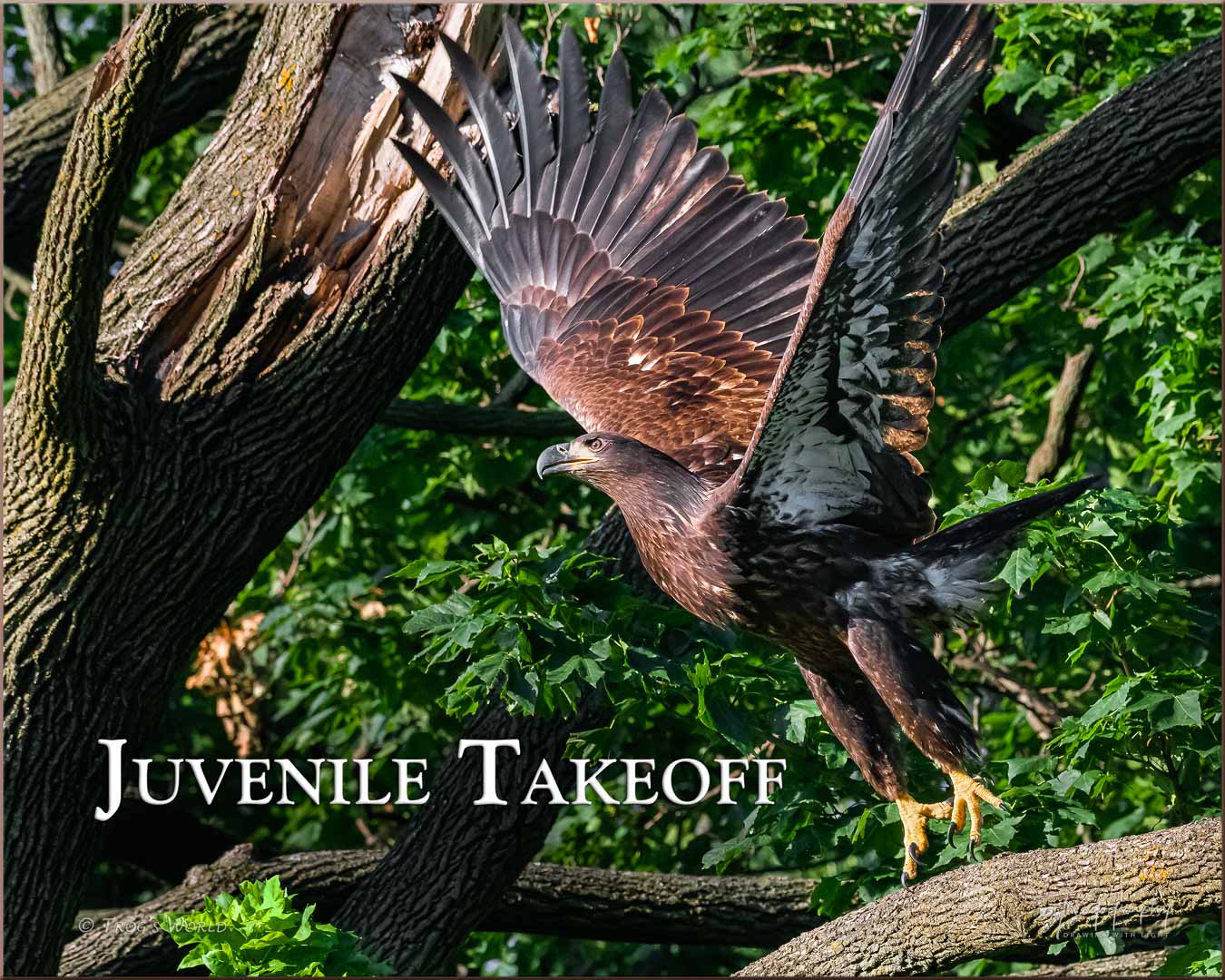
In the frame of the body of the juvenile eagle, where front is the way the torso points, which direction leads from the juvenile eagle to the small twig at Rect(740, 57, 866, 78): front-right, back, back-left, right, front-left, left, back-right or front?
right

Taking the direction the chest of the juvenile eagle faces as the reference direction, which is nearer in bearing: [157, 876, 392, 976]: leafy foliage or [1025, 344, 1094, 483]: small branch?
the leafy foliage

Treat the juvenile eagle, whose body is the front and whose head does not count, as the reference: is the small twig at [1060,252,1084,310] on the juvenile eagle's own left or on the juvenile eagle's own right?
on the juvenile eagle's own right

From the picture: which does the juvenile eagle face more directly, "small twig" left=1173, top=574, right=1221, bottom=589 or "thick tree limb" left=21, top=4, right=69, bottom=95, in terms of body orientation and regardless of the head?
the thick tree limb

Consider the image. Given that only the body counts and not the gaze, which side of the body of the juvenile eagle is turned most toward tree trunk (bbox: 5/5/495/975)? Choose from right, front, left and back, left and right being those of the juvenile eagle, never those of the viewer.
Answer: front

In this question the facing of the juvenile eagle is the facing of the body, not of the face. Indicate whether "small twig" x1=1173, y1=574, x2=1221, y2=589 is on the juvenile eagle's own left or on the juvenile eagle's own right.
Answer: on the juvenile eagle's own right

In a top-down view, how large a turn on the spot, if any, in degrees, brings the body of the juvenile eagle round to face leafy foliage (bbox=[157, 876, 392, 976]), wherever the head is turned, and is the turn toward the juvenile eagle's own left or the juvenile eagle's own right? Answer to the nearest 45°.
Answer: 0° — it already faces it

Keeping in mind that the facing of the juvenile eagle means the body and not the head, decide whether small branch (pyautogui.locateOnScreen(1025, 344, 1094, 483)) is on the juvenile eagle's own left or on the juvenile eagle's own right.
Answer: on the juvenile eagle's own right

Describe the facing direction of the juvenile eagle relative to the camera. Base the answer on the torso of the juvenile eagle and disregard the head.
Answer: to the viewer's left
